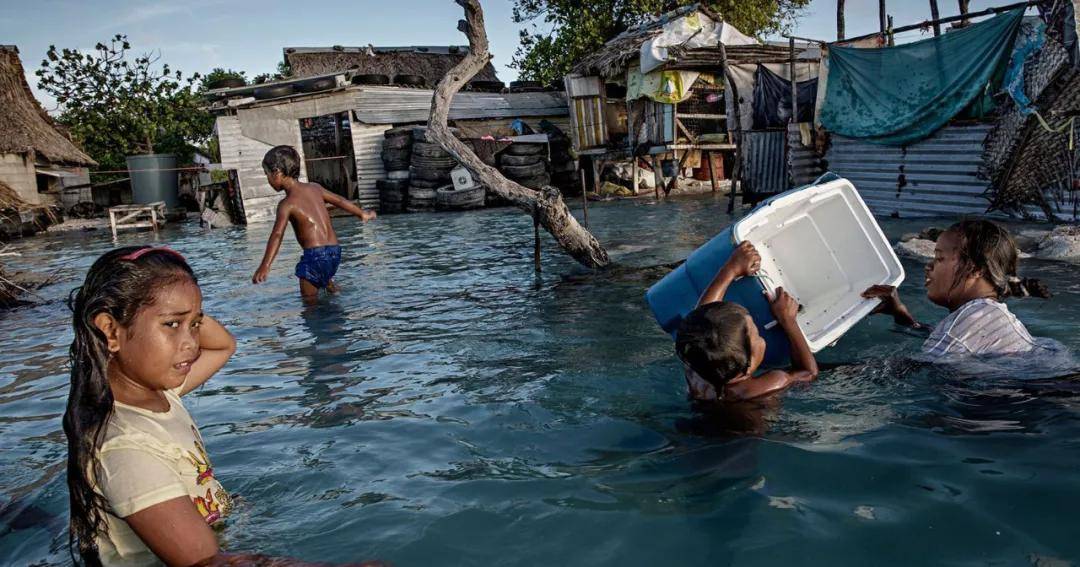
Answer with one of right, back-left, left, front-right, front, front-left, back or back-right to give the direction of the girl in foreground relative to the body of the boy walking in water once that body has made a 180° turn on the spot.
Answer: front-right

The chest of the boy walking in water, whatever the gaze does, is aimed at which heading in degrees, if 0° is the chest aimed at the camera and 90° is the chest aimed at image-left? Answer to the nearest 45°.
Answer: approximately 135°

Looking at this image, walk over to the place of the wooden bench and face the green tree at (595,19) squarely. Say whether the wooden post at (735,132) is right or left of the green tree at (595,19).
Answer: right

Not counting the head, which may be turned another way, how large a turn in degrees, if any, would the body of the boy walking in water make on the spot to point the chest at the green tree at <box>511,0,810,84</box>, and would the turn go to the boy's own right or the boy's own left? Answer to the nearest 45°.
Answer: approximately 90° to the boy's own right

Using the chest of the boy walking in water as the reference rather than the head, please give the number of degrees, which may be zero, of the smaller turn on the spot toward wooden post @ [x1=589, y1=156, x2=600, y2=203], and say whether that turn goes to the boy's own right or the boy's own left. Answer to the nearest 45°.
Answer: approximately 90° to the boy's own right

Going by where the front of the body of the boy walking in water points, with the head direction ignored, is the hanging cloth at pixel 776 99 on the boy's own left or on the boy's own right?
on the boy's own right
